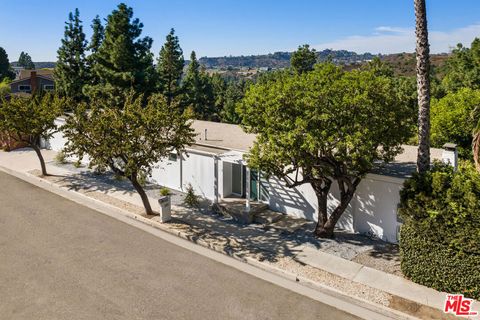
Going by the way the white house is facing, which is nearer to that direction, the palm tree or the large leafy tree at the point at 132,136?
the large leafy tree

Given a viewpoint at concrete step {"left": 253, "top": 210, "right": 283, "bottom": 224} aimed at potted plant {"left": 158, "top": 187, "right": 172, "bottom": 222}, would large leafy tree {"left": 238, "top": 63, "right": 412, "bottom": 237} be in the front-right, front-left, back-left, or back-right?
back-left

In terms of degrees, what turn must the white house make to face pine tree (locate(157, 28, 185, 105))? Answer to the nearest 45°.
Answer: approximately 135° to its right

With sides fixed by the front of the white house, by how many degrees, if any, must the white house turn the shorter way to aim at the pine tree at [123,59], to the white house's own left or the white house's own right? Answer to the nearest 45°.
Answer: approximately 90° to the white house's own right

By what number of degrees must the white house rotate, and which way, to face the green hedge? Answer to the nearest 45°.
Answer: approximately 90° to its left

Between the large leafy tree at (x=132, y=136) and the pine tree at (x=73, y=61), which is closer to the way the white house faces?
the large leafy tree

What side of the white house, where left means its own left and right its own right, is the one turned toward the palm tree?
left

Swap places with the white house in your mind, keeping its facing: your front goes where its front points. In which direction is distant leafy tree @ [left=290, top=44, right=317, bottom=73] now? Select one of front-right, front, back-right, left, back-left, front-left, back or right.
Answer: back-right

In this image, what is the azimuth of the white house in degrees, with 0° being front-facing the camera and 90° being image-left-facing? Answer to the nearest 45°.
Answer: approximately 45°

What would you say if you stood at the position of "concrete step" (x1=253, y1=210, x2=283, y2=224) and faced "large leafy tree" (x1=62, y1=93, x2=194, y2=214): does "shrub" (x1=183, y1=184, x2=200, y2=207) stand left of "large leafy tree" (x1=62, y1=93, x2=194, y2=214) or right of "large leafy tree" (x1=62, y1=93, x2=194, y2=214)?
right

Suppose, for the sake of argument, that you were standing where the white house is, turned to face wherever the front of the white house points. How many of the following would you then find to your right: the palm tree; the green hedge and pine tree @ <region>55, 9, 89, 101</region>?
1
